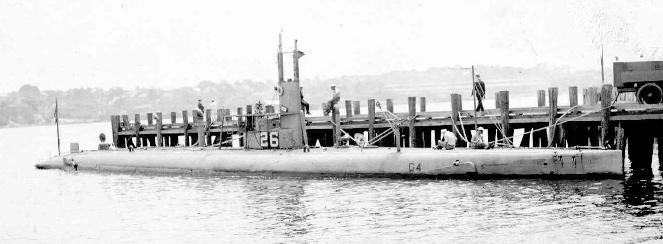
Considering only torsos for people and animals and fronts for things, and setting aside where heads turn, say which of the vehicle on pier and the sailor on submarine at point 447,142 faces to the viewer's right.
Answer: the vehicle on pier

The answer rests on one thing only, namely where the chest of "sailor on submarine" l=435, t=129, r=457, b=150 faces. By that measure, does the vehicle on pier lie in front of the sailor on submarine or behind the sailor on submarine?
behind

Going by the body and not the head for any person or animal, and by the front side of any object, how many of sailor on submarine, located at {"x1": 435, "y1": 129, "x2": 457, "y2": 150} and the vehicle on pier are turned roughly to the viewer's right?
1

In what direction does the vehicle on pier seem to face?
to the viewer's right
